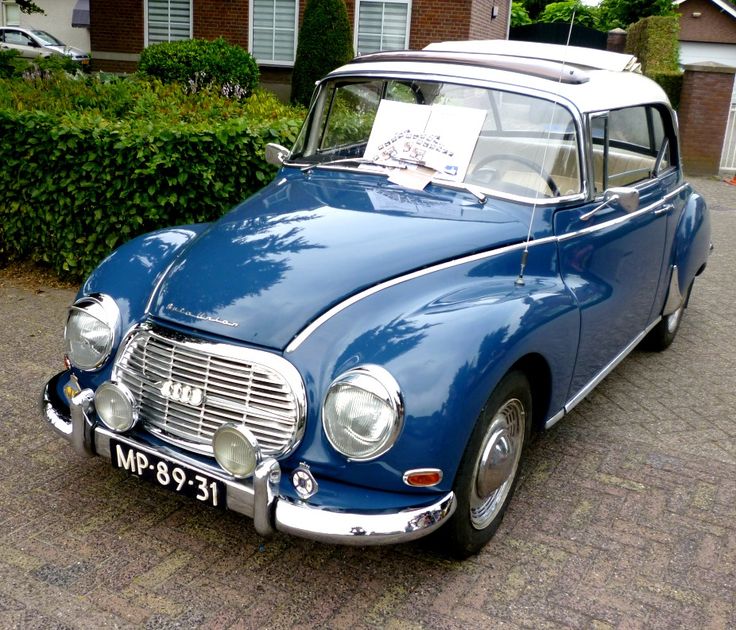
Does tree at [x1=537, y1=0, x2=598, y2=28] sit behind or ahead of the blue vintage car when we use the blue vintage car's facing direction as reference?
behind

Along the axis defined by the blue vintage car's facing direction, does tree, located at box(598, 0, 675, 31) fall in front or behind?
behind

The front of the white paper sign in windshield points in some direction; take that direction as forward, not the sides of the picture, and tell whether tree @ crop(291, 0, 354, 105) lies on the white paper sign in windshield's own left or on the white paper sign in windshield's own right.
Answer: on the white paper sign in windshield's own right

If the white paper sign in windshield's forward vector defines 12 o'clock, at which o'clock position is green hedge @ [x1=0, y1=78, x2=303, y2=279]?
The green hedge is roughly at 3 o'clock from the white paper sign in windshield.

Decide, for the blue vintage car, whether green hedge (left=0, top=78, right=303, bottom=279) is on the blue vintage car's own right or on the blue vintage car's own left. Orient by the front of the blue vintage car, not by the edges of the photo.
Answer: on the blue vintage car's own right

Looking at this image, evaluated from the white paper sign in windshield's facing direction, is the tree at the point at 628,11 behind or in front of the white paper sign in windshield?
behind

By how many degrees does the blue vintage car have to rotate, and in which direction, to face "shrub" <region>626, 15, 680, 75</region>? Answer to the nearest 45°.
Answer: approximately 135° to its right

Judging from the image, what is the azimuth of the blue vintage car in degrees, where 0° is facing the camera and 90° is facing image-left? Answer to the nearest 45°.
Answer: approximately 45°

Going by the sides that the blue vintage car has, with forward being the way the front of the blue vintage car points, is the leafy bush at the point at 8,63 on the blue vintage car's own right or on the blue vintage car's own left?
on the blue vintage car's own right

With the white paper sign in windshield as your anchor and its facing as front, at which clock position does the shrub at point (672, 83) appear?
The shrub is roughly at 5 o'clock from the white paper sign in windshield.

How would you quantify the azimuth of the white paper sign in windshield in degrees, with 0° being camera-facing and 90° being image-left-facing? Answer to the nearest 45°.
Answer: approximately 45°

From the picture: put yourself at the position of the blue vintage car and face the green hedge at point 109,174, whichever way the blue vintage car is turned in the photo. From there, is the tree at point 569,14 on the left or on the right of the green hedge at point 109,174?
right
